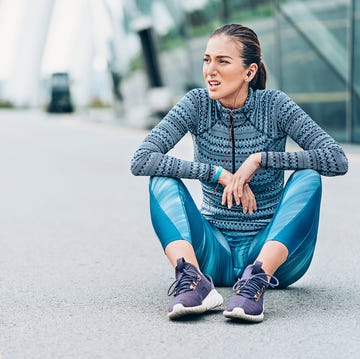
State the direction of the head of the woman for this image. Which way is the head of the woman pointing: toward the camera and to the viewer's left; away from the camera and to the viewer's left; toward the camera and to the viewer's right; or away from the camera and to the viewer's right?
toward the camera and to the viewer's left

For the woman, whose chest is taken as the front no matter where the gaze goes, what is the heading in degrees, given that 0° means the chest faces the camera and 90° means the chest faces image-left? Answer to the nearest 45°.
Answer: approximately 0°
